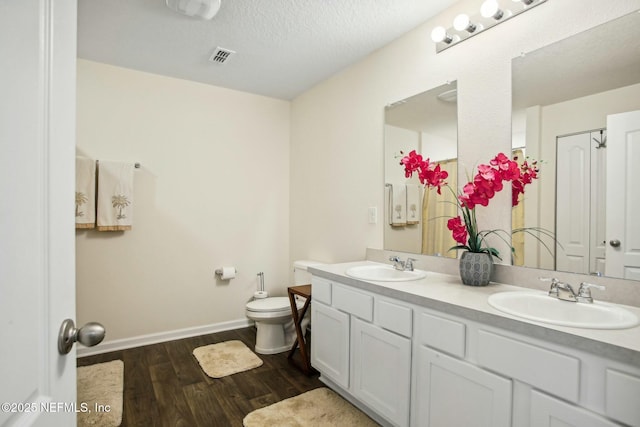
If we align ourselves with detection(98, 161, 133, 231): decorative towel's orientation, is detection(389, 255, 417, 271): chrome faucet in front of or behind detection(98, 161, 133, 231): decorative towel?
in front

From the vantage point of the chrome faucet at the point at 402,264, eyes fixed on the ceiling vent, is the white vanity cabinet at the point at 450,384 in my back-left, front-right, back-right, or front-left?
back-left

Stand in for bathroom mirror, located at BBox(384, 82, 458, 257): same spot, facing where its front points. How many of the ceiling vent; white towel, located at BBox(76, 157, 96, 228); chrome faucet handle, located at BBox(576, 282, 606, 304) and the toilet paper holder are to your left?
1

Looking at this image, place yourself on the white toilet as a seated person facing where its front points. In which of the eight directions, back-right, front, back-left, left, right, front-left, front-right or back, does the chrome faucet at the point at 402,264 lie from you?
left

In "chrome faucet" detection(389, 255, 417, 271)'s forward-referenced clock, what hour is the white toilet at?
The white toilet is roughly at 2 o'clock from the chrome faucet.

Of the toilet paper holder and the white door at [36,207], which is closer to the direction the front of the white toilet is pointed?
the white door

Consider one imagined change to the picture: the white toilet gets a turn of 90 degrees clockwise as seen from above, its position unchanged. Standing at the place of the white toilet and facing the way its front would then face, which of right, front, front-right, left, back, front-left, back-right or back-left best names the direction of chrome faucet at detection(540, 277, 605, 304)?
back

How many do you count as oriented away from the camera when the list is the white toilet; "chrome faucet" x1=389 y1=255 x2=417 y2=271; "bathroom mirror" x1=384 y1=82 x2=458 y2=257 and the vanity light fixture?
0

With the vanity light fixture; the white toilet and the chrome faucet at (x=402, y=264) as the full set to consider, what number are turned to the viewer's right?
0

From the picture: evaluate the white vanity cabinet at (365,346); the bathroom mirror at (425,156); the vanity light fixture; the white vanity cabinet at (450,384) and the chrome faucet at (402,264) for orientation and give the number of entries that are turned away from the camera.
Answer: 0

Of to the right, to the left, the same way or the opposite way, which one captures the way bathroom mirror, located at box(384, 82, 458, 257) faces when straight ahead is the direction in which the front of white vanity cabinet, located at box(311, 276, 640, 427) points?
the same way

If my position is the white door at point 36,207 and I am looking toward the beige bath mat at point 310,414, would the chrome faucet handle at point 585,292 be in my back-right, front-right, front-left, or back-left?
front-right

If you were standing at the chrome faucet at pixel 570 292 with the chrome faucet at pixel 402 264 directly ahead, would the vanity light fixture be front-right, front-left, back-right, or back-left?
front-right

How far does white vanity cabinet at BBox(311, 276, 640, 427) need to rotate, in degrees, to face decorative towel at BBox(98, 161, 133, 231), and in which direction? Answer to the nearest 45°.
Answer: approximately 45° to its right

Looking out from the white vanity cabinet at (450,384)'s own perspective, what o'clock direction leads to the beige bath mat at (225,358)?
The beige bath mat is roughly at 2 o'clock from the white vanity cabinet.

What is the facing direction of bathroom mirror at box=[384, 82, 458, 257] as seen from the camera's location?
facing the viewer and to the left of the viewer

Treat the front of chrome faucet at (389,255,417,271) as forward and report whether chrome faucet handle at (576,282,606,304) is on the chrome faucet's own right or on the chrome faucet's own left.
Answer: on the chrome faucet's own left
